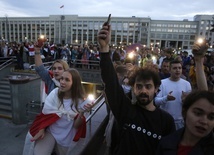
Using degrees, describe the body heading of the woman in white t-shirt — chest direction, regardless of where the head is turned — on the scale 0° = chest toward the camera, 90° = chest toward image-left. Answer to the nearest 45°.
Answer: approximately 45°

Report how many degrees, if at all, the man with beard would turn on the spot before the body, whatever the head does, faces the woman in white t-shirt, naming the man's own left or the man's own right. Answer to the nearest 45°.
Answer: approximately 135° to the man's own right

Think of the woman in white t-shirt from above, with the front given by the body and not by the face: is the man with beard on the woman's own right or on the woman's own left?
on the woman's own left

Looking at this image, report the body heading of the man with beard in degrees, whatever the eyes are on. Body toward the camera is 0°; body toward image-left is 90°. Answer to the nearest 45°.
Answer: approximately 0°
